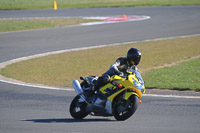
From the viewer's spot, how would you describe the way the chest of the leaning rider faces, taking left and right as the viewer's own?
facing the viewer and to the right of the viewer
